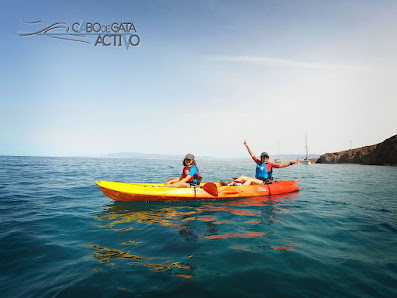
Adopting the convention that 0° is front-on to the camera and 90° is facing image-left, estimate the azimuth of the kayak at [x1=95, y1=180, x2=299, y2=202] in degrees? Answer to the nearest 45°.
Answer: approximately 90°
